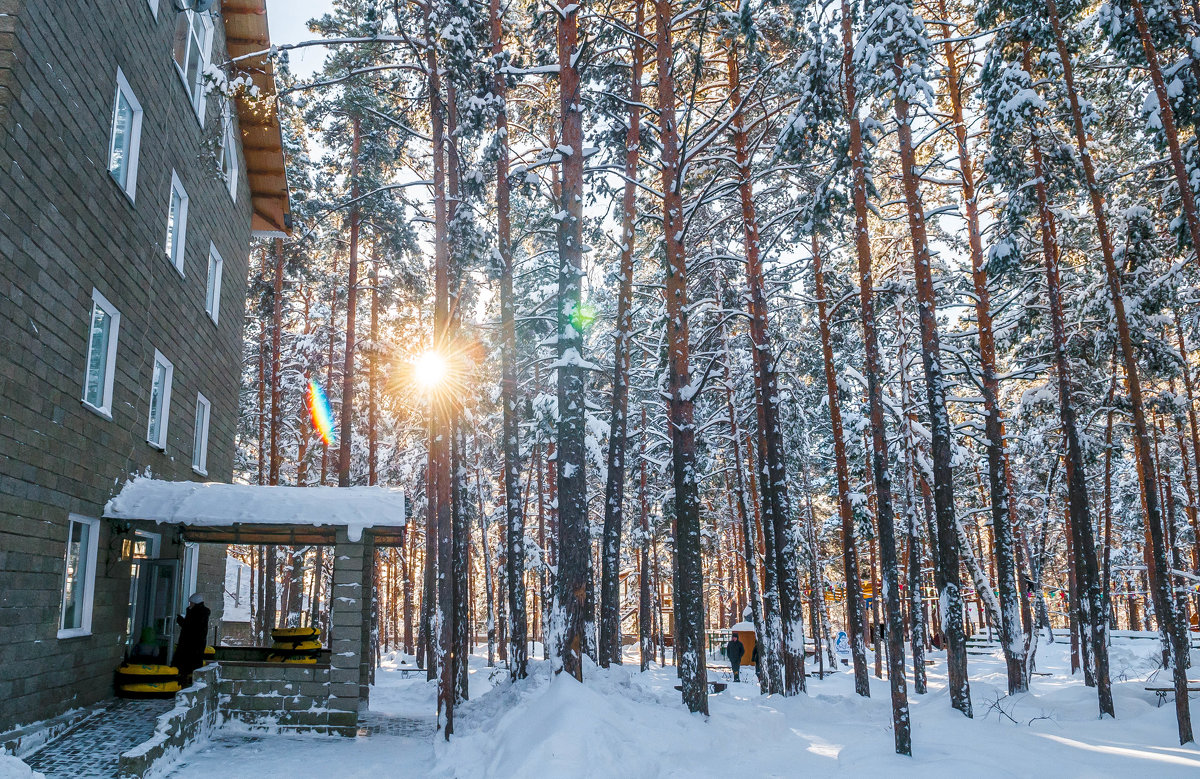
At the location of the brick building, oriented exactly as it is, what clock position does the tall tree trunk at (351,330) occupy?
The tall tree trunk is roughly at 10 o'clock from the brick building.

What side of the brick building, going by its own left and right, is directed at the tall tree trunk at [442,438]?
front

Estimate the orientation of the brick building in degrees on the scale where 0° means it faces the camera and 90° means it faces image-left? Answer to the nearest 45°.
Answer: approximately 270°

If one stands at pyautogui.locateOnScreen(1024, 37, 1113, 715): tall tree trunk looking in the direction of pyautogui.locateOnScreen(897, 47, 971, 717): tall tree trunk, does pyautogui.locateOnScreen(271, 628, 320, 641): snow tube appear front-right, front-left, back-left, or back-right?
front-right

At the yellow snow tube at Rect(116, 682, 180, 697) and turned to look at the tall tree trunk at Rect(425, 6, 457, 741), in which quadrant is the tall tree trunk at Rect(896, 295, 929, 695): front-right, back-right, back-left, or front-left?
front-left

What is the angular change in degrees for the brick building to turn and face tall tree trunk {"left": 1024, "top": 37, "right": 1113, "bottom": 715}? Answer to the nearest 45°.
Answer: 0° — it already faces it

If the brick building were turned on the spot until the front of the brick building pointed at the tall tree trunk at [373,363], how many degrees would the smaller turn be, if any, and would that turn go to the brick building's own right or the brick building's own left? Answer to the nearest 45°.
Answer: approximately 45° to the brick building's own left

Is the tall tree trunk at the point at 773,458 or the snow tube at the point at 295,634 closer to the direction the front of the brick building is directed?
the tall tree trunk
